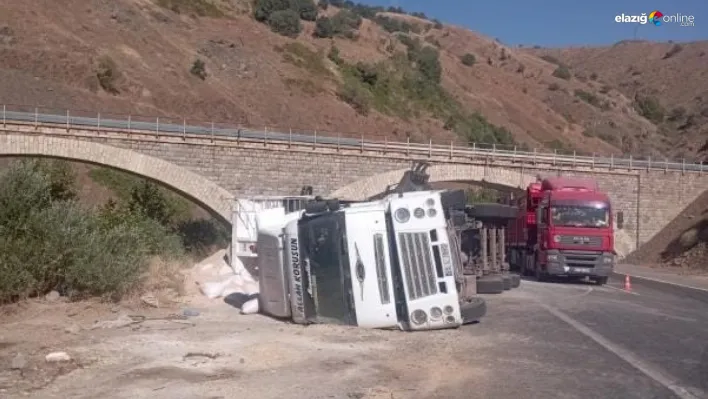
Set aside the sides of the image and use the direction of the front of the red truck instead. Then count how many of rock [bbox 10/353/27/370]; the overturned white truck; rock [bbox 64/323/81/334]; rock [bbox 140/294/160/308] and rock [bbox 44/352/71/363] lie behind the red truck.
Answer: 0

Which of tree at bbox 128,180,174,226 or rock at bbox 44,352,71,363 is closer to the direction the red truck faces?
the rock

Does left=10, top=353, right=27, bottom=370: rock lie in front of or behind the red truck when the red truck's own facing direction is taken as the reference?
in front

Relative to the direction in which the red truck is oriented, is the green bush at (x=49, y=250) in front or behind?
in front

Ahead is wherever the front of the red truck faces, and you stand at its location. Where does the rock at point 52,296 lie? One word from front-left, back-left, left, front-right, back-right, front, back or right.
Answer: front-right

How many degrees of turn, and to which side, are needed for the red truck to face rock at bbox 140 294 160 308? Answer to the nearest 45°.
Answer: approximately 45° to its right

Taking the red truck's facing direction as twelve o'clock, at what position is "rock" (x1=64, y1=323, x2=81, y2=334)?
The rock is roughly at 1 o'clock from the red truck.

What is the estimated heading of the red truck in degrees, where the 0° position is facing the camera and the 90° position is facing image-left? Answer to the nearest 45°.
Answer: approximately 0°

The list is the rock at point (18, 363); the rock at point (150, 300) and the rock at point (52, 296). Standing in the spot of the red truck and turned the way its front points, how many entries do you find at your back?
0

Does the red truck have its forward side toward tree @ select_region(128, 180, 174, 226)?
no

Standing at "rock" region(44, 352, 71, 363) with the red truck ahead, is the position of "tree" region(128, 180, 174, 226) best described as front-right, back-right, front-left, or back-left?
front-left

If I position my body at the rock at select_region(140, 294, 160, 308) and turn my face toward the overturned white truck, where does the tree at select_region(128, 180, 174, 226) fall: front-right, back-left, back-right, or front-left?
back-left

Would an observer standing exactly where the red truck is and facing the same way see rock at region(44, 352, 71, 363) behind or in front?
in front

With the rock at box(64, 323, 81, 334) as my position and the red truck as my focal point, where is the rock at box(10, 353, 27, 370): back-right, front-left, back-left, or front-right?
back-right

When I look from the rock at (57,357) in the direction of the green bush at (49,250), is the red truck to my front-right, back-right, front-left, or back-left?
front-right

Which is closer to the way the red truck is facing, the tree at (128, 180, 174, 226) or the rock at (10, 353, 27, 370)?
the rock
